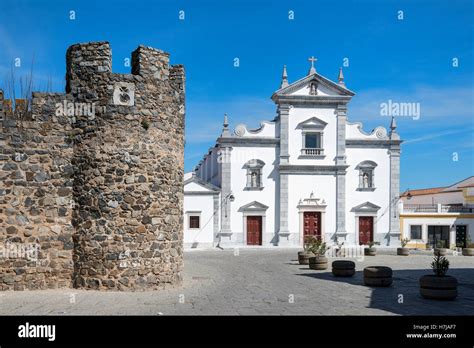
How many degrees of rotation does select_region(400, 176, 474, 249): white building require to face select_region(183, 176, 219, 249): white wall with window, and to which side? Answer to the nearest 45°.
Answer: approximately 45° to its right

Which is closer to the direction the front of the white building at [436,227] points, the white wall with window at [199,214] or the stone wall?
the stone wall

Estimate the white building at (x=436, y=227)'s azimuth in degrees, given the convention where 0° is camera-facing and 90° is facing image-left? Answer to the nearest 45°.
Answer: approximately 0°

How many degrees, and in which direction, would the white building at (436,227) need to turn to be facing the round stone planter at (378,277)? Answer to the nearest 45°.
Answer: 0° — it already faces it

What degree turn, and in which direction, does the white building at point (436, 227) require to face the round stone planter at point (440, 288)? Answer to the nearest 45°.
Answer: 0° — it already faces it
